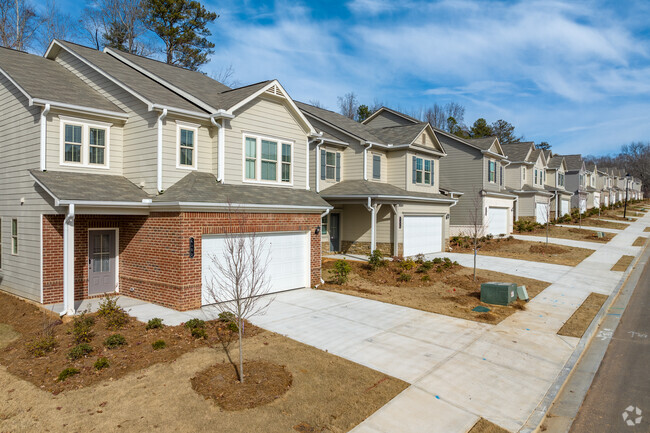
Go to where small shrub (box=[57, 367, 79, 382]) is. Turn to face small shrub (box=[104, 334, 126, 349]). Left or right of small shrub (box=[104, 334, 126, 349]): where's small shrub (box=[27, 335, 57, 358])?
left

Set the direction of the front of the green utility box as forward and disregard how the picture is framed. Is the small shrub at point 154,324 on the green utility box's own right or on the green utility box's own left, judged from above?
on the green utility box's own right
